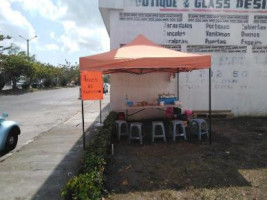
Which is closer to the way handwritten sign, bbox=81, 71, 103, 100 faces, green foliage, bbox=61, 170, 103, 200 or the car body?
the green foliage

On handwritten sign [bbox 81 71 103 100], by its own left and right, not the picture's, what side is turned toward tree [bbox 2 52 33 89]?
back

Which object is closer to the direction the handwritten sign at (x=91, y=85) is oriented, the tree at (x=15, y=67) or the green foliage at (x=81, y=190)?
the green foliage

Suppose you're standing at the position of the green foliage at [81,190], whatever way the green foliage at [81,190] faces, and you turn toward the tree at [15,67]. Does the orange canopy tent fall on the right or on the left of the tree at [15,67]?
right

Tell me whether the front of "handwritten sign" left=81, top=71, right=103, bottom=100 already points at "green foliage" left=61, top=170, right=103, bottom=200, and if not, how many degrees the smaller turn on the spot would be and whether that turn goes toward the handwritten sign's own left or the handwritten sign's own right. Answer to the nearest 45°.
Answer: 0° — it already faces it

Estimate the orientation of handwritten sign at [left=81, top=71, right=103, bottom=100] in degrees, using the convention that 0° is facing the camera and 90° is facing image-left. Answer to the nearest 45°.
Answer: approximately 0°

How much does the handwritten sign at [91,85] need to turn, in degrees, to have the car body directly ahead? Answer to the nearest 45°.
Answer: approximately 45° to its right
